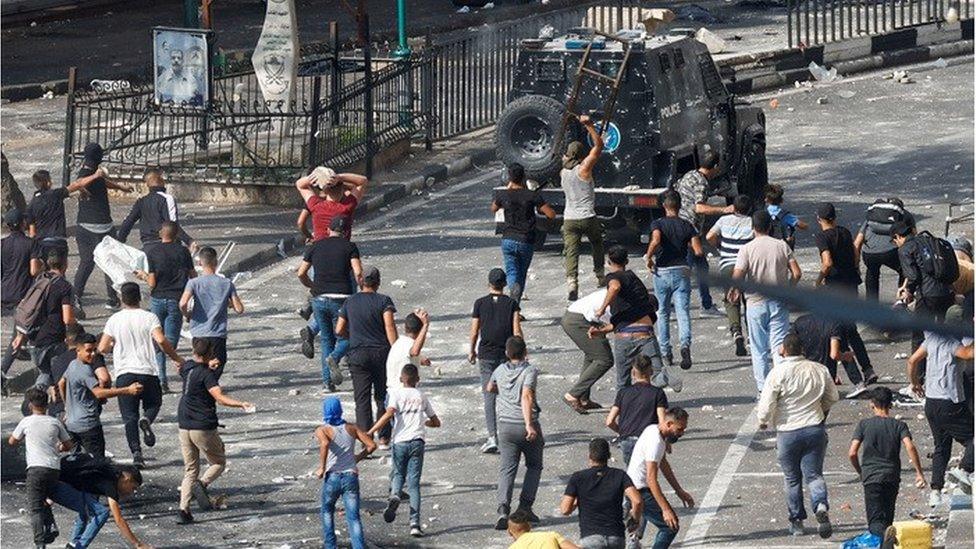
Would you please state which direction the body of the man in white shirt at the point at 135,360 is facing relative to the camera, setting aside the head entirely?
away from the camera

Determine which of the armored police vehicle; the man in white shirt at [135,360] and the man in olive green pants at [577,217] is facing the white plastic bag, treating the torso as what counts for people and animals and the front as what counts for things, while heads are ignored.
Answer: the man in white shirt

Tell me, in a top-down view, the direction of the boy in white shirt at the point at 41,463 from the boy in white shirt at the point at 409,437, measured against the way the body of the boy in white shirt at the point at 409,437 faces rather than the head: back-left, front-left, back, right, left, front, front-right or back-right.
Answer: left

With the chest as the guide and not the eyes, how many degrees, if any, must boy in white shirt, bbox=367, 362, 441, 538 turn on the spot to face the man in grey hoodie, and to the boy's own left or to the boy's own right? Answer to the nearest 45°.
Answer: approximately 90° to the boy's own right

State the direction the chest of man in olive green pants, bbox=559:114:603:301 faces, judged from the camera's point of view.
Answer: away from the camera

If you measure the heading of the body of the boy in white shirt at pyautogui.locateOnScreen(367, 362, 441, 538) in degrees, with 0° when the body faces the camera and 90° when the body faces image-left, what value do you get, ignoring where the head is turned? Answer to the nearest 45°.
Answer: approximately 180°

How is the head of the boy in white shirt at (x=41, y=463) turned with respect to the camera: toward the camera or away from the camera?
away from the camera

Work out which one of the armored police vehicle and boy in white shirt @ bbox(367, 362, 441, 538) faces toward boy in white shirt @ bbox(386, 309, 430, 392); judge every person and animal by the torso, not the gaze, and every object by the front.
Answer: boy in white shirt @ bbox(367, 362, 441, 538)

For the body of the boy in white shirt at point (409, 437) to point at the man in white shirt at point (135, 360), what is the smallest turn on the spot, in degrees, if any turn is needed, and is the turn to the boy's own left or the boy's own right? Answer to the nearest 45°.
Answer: approximately 45° to the boy's own left

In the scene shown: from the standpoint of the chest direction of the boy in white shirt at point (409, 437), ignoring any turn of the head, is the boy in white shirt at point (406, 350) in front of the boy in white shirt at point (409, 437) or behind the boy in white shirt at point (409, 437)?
in front

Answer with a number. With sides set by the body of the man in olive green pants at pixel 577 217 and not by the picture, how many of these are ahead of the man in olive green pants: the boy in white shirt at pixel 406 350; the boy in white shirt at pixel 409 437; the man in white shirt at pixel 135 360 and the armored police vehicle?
1

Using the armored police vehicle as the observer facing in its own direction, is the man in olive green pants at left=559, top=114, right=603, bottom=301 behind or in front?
behind

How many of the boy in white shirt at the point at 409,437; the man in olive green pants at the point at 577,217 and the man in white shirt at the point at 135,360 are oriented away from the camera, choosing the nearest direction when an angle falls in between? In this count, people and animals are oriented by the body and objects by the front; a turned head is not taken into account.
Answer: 3

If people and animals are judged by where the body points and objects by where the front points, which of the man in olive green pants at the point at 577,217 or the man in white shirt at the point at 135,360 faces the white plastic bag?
the man in white shirt

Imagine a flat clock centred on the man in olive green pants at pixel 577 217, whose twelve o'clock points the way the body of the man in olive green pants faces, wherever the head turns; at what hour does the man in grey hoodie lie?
The man in grey hoodie is roughly at 6 o'clock from the man in olive green pants.
